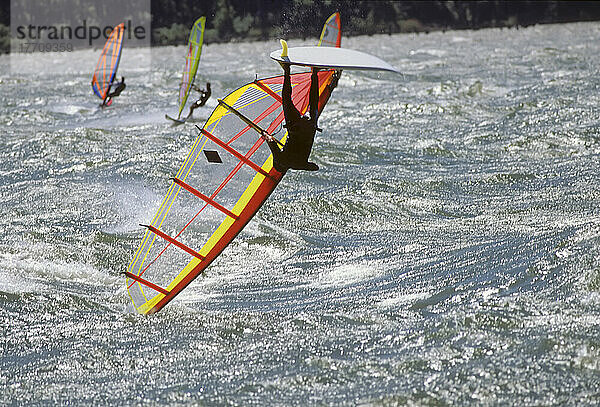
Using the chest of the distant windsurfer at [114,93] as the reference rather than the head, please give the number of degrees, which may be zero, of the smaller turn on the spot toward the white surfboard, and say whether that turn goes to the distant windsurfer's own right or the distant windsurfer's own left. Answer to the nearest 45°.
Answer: approximately 90° to the distant windsurfer's own left

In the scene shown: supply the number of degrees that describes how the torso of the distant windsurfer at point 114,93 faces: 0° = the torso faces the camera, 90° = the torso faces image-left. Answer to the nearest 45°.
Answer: approximately 90°

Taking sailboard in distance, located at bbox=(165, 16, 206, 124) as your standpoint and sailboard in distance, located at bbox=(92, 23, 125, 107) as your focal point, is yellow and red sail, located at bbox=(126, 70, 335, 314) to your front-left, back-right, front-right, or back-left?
back-left

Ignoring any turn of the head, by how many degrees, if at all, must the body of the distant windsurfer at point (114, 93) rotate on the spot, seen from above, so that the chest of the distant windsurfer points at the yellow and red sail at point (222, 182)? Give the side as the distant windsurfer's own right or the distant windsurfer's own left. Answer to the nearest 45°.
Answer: approximately 90° to the distant windsurfer's own left

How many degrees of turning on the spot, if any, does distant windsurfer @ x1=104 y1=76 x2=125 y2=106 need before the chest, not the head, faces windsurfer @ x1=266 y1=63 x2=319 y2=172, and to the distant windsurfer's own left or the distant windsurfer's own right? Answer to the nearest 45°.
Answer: approximately 90° to the distant windsurfer's own left
